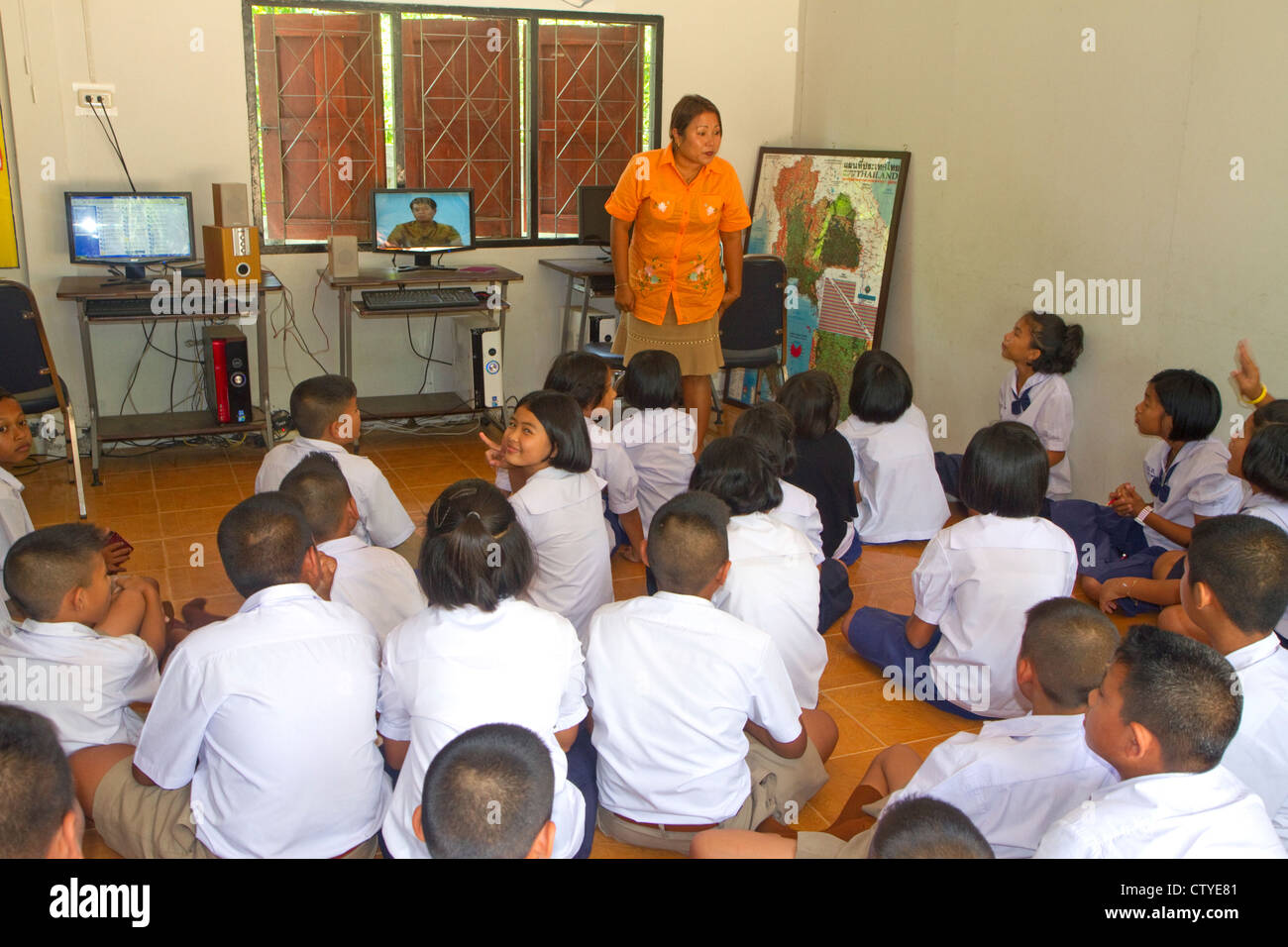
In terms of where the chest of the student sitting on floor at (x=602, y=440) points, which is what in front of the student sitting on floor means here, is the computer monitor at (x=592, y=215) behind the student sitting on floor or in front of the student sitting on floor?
in front

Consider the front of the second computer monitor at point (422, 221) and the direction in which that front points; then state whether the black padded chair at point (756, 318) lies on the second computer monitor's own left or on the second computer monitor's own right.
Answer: on the second computer monitor's own left

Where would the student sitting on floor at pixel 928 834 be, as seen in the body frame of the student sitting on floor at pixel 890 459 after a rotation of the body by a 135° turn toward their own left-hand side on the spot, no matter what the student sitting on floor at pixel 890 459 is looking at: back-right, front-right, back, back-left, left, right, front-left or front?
front-left

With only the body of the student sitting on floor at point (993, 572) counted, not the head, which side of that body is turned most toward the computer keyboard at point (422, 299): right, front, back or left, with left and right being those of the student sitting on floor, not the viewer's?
front

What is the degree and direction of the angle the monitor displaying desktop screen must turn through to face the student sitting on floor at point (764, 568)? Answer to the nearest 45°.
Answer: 0° — it already faces them

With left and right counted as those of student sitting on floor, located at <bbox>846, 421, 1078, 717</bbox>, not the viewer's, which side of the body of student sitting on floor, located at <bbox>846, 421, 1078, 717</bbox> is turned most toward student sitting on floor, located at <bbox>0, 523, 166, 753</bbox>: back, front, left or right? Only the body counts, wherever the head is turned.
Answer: left

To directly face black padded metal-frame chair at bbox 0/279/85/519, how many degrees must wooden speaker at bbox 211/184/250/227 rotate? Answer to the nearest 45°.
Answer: approximately 90° to its right

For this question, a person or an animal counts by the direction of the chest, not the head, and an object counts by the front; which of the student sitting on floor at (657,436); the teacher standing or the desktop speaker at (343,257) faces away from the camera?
the student sitting on floor

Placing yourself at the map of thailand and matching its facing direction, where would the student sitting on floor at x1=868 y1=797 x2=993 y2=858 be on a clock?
The student sitting on floor is roughly at 12 o'clock from the map of thailand.

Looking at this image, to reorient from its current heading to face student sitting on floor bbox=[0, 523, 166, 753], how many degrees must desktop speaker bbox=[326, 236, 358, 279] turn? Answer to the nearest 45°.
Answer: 0° — it already faces them

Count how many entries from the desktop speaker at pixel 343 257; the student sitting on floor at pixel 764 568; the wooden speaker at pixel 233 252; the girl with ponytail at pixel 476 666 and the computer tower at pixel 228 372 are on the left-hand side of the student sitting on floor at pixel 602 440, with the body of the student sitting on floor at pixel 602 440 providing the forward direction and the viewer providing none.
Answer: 3

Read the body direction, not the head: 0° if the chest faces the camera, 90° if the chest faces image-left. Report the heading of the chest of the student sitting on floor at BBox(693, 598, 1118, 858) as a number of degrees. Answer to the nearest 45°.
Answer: approximately 135°

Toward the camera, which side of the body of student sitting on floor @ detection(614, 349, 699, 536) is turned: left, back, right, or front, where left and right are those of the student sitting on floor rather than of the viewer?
back

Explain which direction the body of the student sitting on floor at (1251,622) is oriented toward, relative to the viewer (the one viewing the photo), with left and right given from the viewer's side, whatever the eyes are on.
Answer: facing away from the viewer and to the left of the viewer

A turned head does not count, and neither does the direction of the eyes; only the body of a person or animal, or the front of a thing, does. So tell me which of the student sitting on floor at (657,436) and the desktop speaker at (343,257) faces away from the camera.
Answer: the student sitting on floor

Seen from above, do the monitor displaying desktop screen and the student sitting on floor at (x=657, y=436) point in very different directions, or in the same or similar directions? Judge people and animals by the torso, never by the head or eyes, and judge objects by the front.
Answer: very different directions

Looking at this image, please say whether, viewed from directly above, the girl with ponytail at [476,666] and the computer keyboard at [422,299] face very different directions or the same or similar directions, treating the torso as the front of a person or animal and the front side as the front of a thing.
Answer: very different directions
